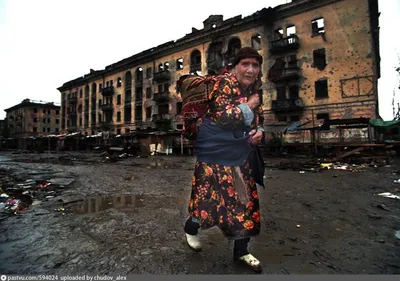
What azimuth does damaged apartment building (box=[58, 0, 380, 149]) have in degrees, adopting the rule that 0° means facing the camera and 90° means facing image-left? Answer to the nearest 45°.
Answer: approximately 45°
